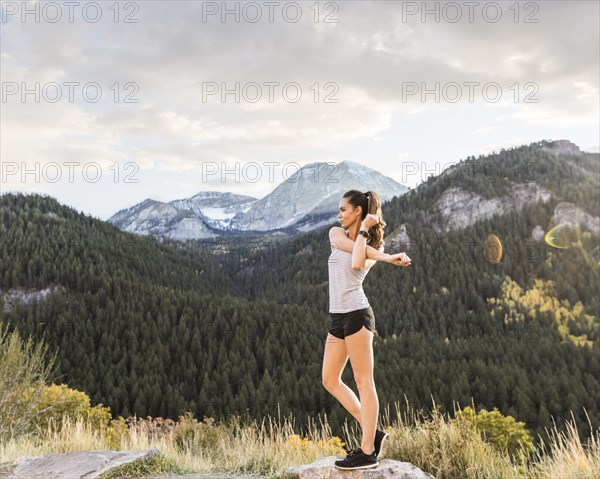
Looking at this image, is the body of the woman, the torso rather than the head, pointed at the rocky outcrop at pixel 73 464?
no
